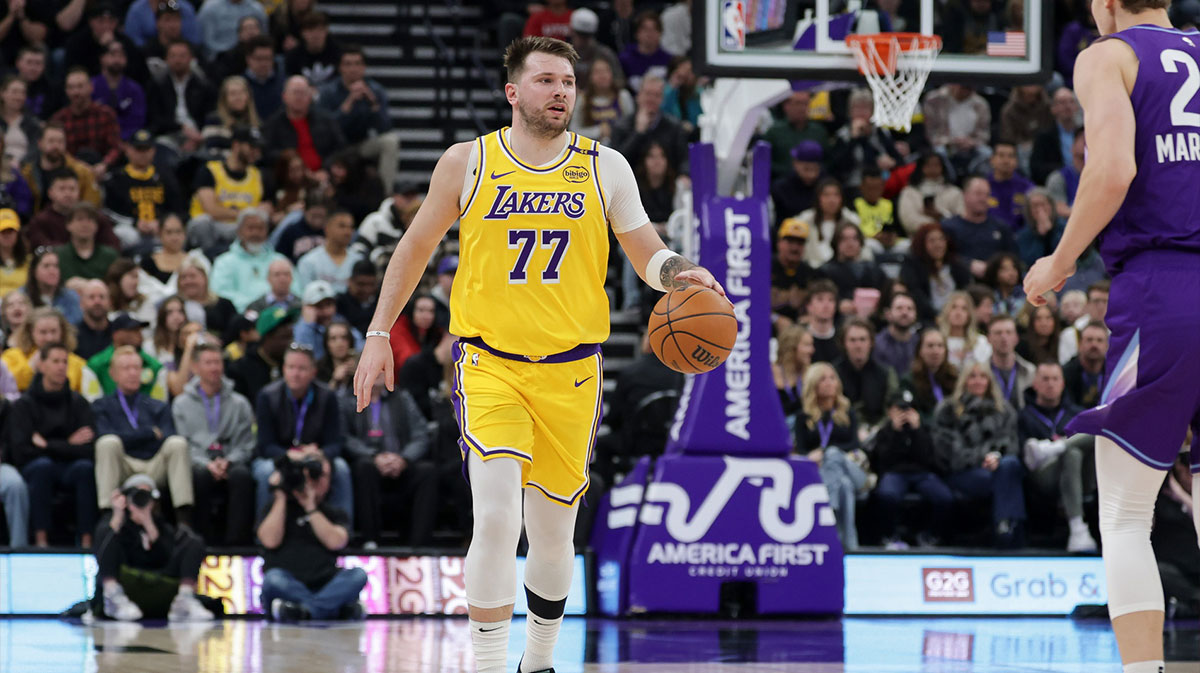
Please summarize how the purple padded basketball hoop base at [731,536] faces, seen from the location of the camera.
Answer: facing the viewer

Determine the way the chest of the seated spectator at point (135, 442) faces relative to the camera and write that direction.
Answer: toward the camera

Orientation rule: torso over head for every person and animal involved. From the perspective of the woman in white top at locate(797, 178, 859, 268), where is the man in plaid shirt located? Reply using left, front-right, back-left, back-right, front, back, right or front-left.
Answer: right

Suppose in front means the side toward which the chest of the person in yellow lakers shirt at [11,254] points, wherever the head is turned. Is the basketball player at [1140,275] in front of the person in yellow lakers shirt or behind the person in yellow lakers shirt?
in front

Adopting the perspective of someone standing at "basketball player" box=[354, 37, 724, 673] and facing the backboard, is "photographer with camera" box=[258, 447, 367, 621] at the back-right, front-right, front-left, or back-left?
front-left

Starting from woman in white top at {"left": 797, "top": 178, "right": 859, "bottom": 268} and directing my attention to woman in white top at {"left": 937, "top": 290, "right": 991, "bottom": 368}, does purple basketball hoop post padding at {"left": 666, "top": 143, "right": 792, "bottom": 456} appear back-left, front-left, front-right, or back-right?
front-right

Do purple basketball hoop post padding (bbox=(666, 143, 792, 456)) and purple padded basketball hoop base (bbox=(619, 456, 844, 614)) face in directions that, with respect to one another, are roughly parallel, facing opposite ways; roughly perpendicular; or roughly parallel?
roughly parallel

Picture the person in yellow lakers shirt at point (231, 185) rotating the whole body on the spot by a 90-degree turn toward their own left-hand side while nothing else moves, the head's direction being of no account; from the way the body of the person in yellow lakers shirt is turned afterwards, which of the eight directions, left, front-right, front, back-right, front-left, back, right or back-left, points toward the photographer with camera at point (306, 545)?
back-right

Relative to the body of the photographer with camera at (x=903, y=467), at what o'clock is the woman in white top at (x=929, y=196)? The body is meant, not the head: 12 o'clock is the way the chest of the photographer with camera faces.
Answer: The woman in white top is roughly at 6 o'clock from the photographer with camera.

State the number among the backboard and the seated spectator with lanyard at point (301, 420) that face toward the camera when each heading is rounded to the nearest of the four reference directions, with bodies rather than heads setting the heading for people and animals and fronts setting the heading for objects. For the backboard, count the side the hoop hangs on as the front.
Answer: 2

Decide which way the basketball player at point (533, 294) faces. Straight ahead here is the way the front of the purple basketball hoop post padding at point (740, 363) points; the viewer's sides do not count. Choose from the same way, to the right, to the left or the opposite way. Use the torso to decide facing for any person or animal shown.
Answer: the same way

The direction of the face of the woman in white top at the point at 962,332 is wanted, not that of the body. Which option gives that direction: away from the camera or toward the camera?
toward the camera

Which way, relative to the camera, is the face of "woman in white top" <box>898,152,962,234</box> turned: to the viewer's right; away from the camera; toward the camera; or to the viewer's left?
toward the camera

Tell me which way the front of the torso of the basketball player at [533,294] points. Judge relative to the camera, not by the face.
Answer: toward the camera

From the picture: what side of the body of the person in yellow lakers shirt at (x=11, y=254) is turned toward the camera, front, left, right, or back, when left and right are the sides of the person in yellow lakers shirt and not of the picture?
front

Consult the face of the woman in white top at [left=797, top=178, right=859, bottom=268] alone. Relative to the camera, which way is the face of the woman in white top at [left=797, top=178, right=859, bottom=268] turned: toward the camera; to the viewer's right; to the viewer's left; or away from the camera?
toward the camera
